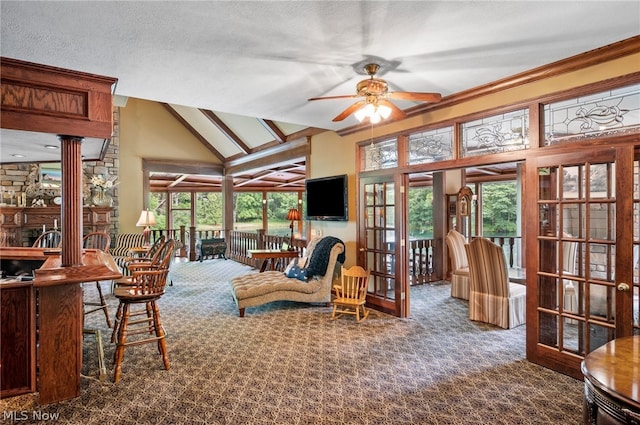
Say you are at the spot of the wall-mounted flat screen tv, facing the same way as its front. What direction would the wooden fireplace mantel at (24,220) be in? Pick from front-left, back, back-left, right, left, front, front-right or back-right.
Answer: front-right

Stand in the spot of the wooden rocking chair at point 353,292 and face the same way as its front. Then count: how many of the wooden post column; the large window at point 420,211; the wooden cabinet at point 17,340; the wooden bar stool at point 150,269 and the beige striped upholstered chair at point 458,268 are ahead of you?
3

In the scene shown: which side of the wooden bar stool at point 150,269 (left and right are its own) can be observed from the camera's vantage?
left

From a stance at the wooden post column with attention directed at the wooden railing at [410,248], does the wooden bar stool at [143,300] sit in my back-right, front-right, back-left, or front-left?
front-right

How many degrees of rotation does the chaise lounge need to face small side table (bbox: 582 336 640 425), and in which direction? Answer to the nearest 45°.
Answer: approximately 90° to its left

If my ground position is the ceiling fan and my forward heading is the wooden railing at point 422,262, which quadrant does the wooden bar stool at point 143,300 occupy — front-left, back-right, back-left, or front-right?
back-left

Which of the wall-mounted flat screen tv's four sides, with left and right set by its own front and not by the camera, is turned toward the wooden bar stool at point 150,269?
front

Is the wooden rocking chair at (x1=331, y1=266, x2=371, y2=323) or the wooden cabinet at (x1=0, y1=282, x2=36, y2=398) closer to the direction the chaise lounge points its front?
the wooden cabinet

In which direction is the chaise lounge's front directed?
to the viewer's left

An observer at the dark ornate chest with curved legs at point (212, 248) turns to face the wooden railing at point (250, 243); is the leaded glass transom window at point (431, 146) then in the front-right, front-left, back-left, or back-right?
front-right

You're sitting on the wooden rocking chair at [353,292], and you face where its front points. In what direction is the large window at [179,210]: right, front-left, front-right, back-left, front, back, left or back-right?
right

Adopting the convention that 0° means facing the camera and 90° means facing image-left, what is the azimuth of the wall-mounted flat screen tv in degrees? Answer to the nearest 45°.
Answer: approximately 45°

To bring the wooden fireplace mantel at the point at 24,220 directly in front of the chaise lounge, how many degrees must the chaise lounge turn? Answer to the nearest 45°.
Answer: approximately 45° to its right
